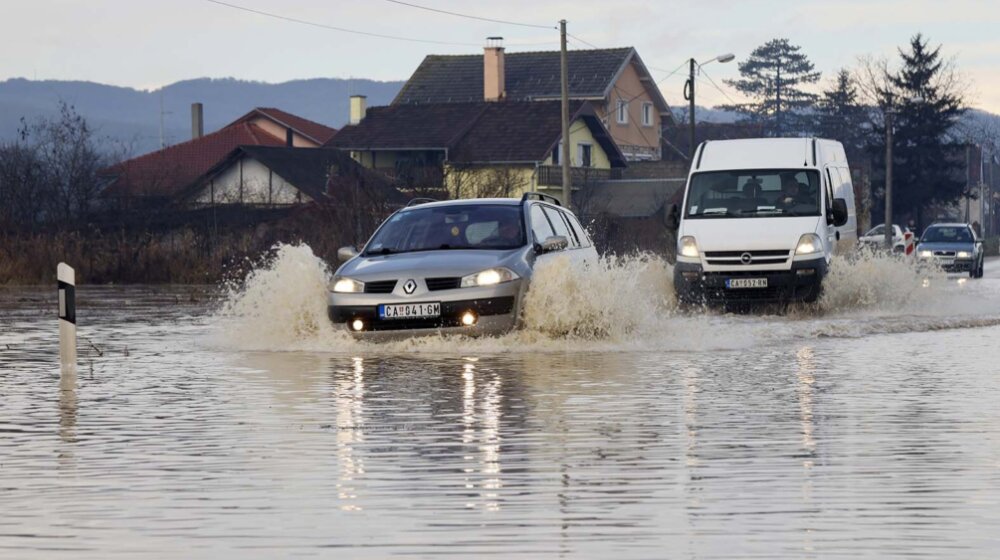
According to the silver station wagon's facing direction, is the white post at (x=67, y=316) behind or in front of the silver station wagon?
in front

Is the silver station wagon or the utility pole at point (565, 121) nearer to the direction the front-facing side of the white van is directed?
the silver station wagon

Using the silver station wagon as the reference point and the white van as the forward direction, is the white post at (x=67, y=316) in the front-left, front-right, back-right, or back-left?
back-left

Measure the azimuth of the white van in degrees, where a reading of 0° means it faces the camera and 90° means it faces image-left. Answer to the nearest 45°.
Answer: approximately 0°

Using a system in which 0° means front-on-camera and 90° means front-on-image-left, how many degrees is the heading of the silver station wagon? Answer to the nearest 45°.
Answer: approximately 45°

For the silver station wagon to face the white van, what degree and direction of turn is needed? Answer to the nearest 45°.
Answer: approximately 180°

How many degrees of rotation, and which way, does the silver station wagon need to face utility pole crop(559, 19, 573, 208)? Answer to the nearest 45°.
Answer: approximately 135° to its right

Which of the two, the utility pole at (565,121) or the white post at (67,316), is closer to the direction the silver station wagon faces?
the white post

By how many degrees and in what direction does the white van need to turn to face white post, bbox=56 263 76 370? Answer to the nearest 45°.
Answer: approximately 45° to its right

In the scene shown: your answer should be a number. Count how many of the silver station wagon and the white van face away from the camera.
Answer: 0
